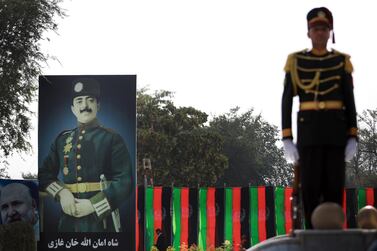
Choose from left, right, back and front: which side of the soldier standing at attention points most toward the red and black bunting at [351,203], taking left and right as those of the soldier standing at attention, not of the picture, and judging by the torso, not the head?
back

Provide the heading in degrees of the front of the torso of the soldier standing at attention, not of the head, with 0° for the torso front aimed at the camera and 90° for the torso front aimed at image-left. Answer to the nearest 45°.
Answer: approximately 0°

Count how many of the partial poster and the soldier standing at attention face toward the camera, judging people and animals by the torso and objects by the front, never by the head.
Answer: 2

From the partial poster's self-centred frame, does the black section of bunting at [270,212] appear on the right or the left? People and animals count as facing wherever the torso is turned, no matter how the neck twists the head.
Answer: on its left

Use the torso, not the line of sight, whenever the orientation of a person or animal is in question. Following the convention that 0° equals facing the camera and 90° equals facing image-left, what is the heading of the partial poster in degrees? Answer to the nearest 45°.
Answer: approximately 0°

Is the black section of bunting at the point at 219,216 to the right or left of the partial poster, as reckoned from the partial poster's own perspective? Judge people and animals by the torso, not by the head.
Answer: on its left

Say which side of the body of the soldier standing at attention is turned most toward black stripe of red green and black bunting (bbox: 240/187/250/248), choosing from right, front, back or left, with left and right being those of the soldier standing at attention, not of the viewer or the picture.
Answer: back

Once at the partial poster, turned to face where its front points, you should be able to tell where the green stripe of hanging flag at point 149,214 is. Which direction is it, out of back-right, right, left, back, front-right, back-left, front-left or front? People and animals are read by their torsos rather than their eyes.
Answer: back-left
